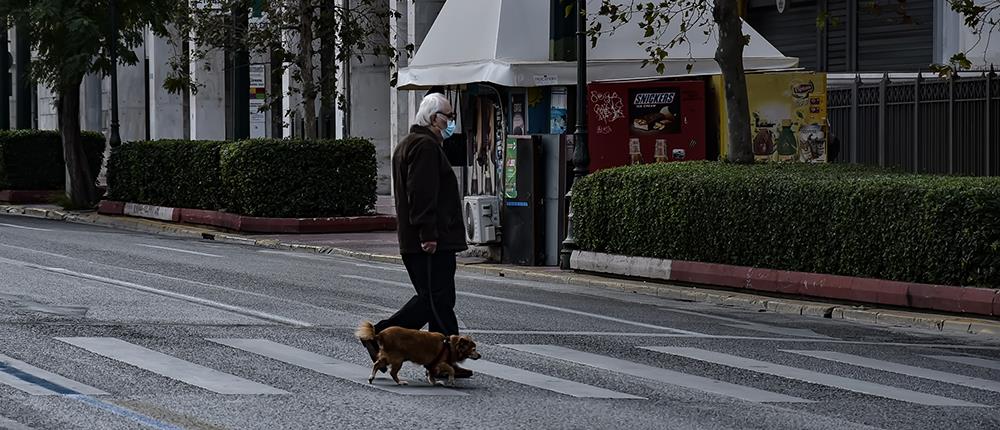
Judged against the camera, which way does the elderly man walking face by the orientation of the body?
to the viewer's right

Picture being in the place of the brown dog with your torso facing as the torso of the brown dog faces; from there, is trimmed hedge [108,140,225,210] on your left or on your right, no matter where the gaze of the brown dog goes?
on your left

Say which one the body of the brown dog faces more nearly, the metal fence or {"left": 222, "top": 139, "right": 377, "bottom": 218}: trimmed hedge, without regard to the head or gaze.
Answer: the metal fence

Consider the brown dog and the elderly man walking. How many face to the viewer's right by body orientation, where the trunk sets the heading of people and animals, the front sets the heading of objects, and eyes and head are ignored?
2

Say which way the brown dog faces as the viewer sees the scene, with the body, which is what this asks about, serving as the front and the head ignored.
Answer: to the viewer's right

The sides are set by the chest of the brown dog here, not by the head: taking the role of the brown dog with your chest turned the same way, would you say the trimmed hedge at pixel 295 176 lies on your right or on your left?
on your left

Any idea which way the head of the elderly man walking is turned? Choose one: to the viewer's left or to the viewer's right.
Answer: to the viewer's right

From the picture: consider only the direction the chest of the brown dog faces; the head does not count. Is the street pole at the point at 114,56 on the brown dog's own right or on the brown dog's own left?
on the brown dog's own left

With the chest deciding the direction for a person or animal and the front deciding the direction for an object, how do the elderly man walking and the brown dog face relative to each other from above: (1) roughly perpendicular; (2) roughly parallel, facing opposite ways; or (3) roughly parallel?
roughly parallel

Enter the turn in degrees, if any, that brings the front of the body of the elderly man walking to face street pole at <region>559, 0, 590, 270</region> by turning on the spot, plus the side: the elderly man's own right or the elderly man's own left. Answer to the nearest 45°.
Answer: approximately 90° to the elderly man's own left
